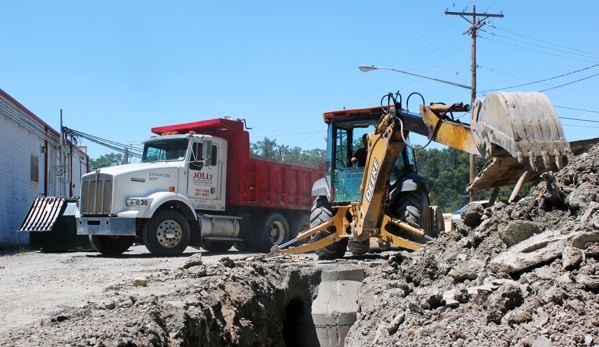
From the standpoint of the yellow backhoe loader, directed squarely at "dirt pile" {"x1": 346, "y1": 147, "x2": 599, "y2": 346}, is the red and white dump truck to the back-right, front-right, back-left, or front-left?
back-right

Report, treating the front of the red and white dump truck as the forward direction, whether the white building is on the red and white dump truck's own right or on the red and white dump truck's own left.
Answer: on the red and white dump truck's own right

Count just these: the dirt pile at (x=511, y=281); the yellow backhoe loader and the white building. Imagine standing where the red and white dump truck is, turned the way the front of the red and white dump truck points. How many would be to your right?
1

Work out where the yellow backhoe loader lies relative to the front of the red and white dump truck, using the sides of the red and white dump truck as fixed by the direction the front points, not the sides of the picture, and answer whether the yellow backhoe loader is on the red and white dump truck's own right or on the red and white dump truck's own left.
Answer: on the red and white dump truck's own left

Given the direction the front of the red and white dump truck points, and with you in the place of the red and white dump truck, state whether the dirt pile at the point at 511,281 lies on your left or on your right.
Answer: on your left

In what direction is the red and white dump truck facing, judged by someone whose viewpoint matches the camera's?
facing the viewer and to the left of the viewer
